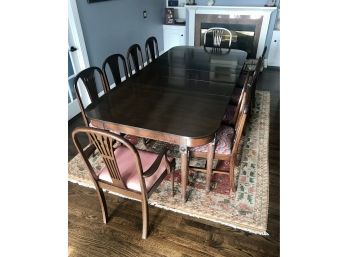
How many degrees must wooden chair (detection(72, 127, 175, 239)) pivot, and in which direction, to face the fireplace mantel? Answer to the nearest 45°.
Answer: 0° — it already faces it

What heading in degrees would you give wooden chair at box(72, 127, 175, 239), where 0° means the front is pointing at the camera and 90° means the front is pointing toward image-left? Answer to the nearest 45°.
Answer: approximately 225°

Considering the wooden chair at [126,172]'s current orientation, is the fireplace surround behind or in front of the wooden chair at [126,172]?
in front
